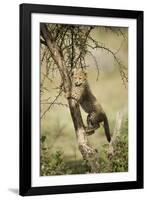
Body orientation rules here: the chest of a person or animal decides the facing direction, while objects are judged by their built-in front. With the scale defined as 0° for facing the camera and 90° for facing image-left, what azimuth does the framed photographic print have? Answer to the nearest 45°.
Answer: approximately 315°
